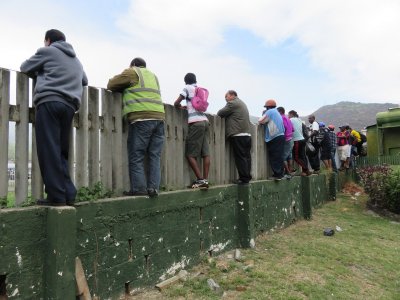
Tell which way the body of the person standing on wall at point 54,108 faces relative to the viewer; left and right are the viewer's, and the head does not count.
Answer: facing away from the viewer and to the left of the viewer

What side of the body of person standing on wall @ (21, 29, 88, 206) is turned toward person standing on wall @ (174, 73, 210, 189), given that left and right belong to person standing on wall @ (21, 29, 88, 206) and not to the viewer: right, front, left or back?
right

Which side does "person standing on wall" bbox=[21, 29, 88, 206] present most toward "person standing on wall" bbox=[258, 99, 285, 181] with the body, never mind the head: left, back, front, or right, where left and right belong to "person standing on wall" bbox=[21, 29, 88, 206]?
right

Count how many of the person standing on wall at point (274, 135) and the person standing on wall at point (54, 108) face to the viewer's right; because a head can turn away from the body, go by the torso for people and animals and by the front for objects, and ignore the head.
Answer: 0

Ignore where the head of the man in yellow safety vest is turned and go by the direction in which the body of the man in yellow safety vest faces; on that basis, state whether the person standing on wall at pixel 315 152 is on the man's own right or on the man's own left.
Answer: on the man's own right

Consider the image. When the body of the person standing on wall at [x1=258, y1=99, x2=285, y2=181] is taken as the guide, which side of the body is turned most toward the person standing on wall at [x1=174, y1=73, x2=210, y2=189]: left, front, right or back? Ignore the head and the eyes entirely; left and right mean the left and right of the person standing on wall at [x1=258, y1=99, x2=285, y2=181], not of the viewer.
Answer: left

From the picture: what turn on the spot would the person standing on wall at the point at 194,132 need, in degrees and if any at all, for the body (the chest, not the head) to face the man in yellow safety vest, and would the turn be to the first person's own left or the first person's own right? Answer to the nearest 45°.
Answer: approximately 90° to the first person's own left

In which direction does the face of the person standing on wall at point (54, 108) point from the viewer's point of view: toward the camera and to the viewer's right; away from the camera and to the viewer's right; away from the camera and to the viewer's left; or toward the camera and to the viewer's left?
away from the camera and to the viewer's left

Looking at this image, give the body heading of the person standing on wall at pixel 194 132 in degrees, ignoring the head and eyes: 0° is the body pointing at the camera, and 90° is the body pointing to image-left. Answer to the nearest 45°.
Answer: approximately 135°

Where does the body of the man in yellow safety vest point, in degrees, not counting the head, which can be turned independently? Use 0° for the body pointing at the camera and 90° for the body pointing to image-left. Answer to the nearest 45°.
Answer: approximately 135°

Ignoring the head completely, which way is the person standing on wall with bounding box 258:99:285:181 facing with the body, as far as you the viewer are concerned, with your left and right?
facing away from the viewer and to the left of the viewer
